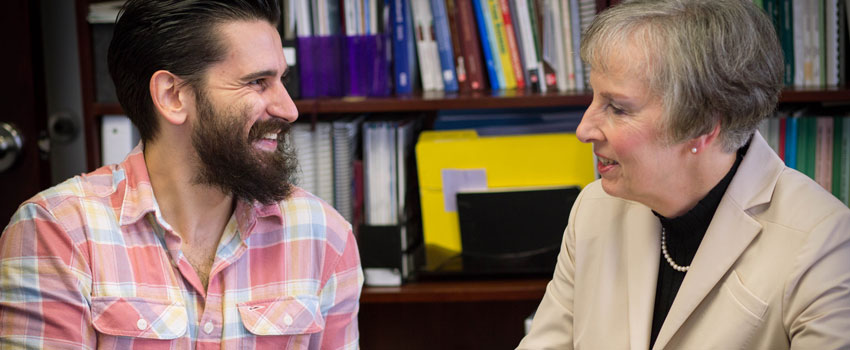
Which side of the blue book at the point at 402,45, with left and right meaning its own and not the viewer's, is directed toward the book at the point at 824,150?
left

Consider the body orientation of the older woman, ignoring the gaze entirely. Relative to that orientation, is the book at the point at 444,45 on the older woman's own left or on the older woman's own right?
on the older woman's own right

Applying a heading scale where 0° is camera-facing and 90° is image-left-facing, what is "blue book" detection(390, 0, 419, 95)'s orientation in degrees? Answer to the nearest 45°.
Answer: approximately 0°

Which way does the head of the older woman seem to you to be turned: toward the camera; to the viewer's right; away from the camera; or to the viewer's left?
to the viewer's left

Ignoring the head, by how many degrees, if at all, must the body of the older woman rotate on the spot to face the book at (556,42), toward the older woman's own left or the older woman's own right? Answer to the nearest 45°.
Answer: approximately 135° to the older woman's own right

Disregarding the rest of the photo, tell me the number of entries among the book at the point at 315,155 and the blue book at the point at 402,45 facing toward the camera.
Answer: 2

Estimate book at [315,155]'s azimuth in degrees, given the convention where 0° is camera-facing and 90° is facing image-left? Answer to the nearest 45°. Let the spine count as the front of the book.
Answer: approximately 0°

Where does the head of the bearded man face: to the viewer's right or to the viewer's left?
to the viewer's right
